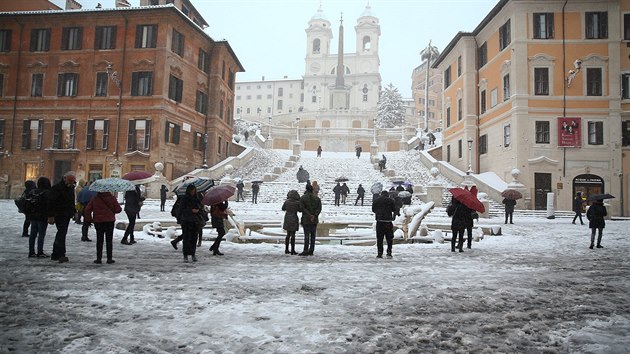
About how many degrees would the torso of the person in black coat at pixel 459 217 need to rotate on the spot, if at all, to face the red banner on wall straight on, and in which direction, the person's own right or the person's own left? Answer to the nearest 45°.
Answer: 0° — they already face it

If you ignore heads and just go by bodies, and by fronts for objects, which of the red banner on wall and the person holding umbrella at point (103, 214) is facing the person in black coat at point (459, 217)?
the red banner on wall

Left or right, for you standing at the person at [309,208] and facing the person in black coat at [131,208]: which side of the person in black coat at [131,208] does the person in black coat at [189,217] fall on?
left

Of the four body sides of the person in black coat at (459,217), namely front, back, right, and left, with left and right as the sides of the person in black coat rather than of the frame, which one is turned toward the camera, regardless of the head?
back

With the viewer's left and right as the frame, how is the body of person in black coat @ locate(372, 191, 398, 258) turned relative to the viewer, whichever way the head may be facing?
facing away from the viewer

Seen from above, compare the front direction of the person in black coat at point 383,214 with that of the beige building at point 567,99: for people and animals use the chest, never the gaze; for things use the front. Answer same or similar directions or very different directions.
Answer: very different directions

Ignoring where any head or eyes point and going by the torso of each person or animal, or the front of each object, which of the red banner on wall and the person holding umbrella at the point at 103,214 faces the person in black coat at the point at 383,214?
the red banner on wall

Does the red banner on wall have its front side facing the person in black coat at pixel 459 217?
yes
